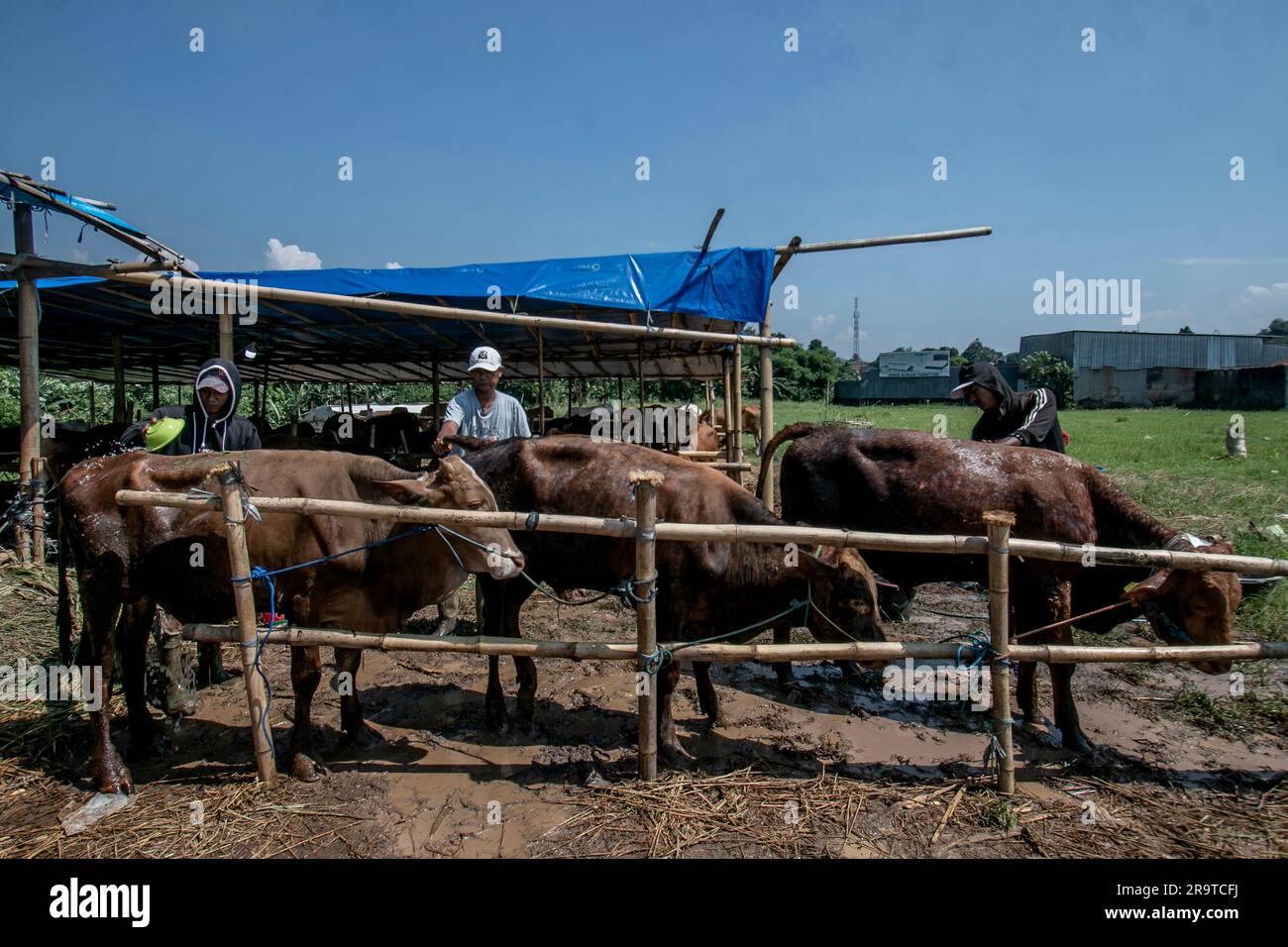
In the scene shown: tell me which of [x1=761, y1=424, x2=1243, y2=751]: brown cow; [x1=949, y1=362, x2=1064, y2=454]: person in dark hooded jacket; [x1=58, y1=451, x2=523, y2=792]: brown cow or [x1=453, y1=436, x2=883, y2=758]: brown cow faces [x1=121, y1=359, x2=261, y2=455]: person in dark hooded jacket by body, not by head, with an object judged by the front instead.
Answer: [x1=949, y1=362, x2=1064, y2=454]: person in dark hooded jacket

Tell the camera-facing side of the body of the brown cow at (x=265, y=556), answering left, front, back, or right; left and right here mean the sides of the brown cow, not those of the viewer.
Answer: right

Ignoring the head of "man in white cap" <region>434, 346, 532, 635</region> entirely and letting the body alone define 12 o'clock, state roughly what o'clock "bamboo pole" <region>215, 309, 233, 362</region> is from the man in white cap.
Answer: The bamboo pole is roughly at 4 o'clock from the man in white cap.

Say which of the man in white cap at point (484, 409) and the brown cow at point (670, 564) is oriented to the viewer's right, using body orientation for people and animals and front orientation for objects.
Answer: the brown cow

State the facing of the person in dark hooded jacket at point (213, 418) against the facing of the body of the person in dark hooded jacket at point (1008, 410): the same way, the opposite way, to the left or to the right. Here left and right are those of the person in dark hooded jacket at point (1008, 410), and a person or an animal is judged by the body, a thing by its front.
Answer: to the left

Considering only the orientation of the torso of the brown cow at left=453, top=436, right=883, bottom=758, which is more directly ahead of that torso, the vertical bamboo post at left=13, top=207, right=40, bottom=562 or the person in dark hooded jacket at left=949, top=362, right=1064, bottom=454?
the person in dark hooded jacket

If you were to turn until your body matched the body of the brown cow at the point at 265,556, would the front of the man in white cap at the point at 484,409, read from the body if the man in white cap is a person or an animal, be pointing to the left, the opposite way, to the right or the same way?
to the right

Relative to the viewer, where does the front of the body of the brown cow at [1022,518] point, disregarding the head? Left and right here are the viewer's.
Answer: facing to the right of the viewer
